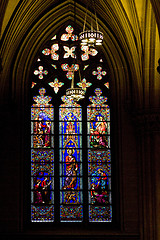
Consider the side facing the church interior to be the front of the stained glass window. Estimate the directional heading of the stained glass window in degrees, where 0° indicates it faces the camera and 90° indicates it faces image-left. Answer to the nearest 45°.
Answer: approximately 0°

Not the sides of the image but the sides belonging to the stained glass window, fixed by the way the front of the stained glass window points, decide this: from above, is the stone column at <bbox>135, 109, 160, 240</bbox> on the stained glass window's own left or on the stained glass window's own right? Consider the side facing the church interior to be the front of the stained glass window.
on the stained glass window's own left
